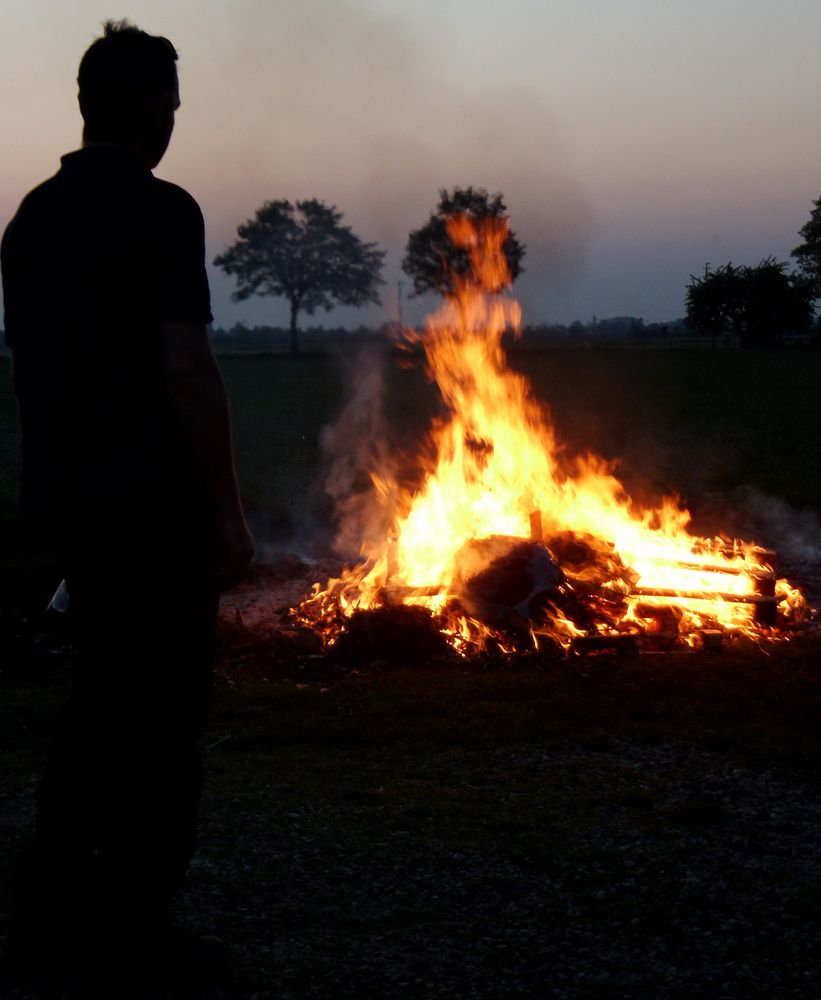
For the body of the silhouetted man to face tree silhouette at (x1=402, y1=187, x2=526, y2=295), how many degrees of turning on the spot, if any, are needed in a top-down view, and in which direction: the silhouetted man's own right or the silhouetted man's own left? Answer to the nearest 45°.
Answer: approximately 45° to the silhouetted man's own left

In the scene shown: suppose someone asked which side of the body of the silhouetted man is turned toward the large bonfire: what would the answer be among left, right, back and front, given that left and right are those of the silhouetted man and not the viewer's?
front

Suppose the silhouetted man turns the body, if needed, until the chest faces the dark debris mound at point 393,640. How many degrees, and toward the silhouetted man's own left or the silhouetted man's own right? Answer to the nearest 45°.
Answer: approximately 45° to the silhouetted man's own left

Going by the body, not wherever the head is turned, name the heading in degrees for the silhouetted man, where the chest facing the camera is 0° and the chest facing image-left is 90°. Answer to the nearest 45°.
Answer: approximately 225°
